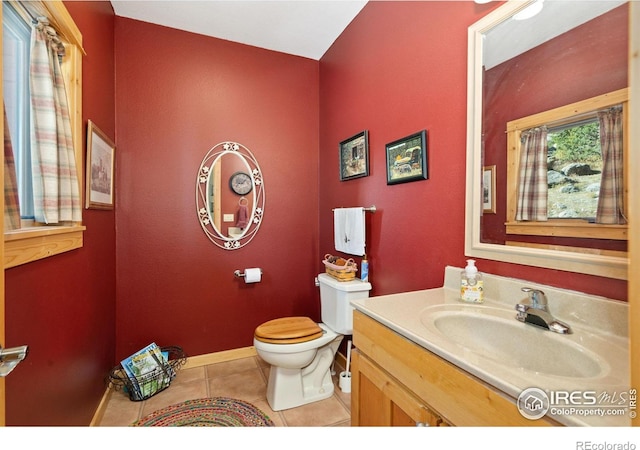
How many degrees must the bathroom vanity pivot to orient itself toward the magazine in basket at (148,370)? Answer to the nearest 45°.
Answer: approximately 45° to its right

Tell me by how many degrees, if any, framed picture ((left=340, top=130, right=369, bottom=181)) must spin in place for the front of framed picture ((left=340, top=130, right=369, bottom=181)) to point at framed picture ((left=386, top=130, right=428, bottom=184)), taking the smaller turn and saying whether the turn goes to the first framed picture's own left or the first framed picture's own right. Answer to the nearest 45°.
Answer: approximately 90° to the first framed picture's own left

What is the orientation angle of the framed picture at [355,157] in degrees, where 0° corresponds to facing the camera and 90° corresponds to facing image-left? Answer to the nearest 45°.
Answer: approximately 45°

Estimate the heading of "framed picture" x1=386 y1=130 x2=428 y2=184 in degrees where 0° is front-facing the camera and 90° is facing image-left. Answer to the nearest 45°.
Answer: approximately 45°

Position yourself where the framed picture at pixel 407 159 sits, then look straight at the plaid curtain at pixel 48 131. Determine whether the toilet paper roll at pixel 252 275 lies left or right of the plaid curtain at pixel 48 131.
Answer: right

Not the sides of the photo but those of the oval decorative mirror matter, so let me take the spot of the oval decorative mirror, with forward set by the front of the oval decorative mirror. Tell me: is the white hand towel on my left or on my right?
on my left

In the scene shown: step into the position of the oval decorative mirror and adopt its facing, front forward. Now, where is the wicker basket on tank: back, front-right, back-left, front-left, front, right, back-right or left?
front-left

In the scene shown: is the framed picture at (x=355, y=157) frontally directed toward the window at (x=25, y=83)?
yes
